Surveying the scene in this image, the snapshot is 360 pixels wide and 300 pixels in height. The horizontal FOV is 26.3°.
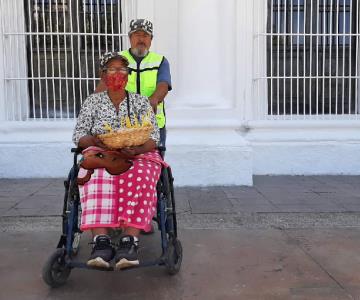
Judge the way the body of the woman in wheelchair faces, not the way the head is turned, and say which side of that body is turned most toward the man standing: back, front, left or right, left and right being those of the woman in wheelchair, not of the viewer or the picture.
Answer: back

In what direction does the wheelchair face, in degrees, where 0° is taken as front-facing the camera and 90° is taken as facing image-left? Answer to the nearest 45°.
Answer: approximately 0°

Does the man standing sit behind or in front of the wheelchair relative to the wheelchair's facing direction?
behind

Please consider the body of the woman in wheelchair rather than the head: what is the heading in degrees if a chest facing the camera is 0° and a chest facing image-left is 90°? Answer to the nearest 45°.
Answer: approximately 0°
